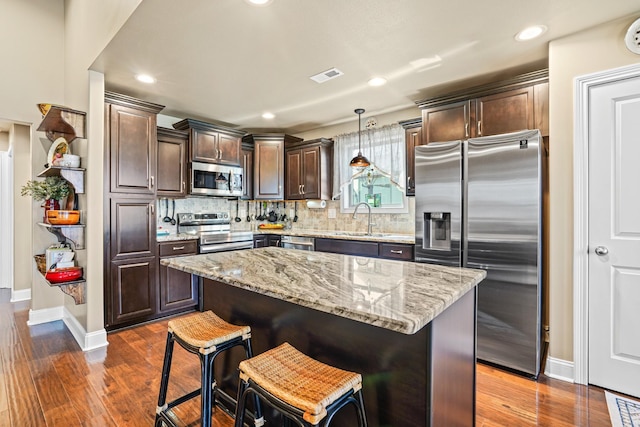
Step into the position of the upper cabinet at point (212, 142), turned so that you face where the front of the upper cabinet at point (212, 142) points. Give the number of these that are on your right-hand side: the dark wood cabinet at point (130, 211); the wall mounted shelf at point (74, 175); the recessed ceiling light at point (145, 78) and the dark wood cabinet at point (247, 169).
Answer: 3

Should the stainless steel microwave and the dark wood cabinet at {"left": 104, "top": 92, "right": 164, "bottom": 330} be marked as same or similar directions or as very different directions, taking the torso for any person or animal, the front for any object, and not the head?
same or similar directions

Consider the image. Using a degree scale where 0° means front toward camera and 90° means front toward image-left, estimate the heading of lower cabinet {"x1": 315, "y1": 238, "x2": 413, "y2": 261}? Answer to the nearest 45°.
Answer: approximately 45°

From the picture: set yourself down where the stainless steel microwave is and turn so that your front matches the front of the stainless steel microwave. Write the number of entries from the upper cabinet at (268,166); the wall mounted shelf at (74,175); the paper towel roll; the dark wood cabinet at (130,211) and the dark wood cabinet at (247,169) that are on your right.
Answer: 2

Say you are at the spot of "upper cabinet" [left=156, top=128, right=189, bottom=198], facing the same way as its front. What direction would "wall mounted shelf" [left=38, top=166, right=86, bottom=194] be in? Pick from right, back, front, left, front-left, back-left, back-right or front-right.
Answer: right

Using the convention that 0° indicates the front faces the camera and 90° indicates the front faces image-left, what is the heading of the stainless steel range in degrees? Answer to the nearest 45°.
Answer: approximately 315°

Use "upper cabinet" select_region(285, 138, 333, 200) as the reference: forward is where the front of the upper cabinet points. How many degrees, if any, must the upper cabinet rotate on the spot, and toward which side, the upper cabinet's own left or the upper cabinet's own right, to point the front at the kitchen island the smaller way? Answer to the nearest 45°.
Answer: approximately 45° to the upper cabinet's own left

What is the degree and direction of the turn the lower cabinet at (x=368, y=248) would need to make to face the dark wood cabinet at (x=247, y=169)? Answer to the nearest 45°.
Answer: approximately 90° to its right

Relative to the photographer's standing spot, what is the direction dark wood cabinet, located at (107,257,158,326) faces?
facing the viewer and to the right of the viewer

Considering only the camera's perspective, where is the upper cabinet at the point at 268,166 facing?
facing the viewer

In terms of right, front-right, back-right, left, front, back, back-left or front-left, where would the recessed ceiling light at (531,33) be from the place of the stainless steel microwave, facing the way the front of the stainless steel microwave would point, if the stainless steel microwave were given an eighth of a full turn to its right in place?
front-left

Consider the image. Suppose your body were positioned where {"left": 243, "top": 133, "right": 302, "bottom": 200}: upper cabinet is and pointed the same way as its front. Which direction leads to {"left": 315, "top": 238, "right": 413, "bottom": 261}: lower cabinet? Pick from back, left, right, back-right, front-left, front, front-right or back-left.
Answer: front-left

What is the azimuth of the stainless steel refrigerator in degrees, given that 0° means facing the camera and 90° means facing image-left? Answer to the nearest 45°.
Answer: approximately 45°

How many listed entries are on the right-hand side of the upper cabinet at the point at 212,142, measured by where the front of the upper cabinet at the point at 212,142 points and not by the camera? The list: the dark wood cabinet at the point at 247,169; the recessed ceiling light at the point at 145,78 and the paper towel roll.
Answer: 1

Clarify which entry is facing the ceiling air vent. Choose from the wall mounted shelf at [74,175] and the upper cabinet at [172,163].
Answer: the upper cabinet
